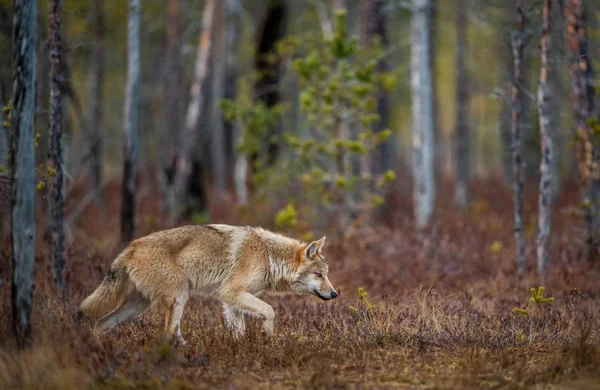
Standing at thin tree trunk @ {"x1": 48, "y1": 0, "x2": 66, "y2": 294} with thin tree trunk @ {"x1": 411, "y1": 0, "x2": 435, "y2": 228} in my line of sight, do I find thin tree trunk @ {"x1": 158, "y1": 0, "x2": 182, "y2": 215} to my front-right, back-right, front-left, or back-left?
front-left

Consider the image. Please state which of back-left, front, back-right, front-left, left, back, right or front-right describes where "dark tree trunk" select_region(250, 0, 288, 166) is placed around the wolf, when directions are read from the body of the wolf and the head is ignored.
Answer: left

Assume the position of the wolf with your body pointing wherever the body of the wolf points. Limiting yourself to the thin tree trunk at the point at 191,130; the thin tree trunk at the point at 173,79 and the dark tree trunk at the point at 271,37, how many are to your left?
3

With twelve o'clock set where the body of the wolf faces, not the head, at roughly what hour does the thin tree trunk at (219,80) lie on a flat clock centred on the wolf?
The thin tree trunk is roughly at 9 o'clock from the wolf.

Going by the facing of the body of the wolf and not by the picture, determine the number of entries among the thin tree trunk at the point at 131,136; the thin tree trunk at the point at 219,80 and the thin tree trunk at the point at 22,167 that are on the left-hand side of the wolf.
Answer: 2

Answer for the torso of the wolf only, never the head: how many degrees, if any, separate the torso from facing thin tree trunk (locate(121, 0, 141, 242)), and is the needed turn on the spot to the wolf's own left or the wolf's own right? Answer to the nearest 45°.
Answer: approximately 90° to the wolf's own left

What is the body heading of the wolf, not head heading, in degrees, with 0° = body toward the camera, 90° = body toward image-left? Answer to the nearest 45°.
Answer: approximately 270°

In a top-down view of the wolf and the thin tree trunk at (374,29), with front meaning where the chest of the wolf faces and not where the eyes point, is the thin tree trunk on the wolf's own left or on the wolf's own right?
on the wolf's own left

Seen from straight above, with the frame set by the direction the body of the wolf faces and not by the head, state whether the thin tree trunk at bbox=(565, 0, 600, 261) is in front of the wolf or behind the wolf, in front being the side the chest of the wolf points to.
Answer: in front

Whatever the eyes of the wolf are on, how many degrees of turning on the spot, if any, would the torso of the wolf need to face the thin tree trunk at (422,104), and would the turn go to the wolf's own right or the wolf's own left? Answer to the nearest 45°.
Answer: approximately 45° to the wolf's own left

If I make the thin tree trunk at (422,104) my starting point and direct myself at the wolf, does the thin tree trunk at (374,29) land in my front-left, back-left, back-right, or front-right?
back-right

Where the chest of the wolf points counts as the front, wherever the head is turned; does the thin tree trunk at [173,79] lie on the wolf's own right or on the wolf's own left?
on the wolf's own left
